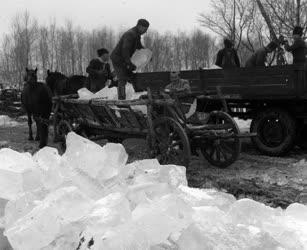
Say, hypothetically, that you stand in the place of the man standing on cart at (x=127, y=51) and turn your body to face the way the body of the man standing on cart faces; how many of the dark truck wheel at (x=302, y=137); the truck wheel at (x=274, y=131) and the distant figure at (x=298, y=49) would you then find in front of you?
3

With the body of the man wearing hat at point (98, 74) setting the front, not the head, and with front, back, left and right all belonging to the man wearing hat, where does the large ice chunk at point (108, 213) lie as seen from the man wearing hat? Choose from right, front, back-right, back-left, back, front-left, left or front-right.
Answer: front-right

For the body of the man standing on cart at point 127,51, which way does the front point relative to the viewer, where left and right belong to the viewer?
facing to the right of the viewer

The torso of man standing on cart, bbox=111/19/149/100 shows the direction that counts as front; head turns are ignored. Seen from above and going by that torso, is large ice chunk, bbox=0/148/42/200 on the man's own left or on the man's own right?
on the man's own right

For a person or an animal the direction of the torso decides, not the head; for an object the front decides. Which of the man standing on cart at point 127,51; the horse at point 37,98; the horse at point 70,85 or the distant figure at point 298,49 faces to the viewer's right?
the man standing on cart

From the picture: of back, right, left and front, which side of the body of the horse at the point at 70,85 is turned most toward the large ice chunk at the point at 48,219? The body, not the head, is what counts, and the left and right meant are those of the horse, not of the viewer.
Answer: left

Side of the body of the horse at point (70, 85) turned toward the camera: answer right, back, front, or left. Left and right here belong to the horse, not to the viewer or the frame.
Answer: left

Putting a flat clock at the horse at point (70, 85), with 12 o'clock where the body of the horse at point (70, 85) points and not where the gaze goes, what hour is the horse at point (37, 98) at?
the horse at point (37, 98) is roughly at 10 o'clock from the horse at point (70, 85).

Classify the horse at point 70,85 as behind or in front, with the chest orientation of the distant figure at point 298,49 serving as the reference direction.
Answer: in front

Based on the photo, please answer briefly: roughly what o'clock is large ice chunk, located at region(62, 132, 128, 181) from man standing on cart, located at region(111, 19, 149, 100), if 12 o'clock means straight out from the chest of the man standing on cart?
The large ice chunk is roughly at 3 o'clock from the man standing on cart.

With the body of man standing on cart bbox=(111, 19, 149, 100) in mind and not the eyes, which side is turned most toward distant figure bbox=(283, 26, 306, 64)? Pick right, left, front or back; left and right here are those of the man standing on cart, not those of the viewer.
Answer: front

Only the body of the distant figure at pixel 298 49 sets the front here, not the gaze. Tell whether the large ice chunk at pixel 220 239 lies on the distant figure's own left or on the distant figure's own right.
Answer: on the distant figure's own left
